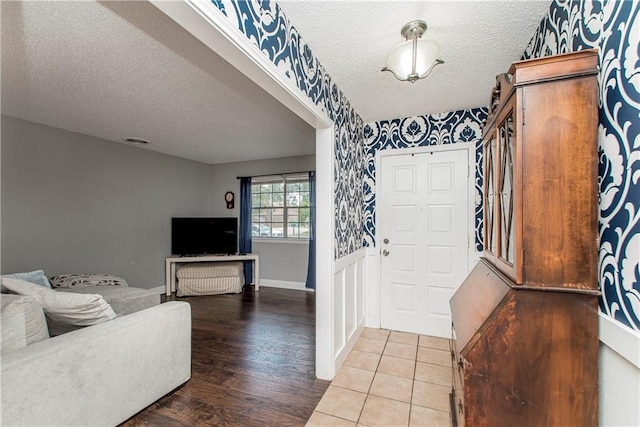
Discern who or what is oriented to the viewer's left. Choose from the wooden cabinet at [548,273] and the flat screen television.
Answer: the wooden cabinet

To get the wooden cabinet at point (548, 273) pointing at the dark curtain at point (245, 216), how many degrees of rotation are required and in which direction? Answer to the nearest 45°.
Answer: approximately 45° to its right

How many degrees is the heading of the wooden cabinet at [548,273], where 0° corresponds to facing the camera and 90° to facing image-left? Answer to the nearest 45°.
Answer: approximately 90°

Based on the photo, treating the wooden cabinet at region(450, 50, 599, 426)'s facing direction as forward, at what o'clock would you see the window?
The window is roughly at 1 o'clock from the wooden cabinet.

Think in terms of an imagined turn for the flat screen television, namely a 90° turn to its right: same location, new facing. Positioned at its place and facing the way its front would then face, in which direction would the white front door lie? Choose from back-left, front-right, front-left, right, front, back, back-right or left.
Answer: back-left

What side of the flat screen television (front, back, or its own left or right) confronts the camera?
front

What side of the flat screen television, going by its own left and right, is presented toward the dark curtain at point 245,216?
left

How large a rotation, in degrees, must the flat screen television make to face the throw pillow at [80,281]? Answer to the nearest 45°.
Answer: approximately 45° to its right

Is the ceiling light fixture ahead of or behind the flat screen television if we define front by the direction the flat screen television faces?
ahead

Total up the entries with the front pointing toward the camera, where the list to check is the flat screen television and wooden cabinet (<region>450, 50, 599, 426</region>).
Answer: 1

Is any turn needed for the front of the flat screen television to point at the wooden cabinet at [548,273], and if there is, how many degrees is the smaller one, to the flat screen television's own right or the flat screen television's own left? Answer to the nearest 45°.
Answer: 0° — it already faces it

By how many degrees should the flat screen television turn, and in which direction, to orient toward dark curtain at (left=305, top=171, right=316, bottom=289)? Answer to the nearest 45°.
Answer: approximately 45° to its left
